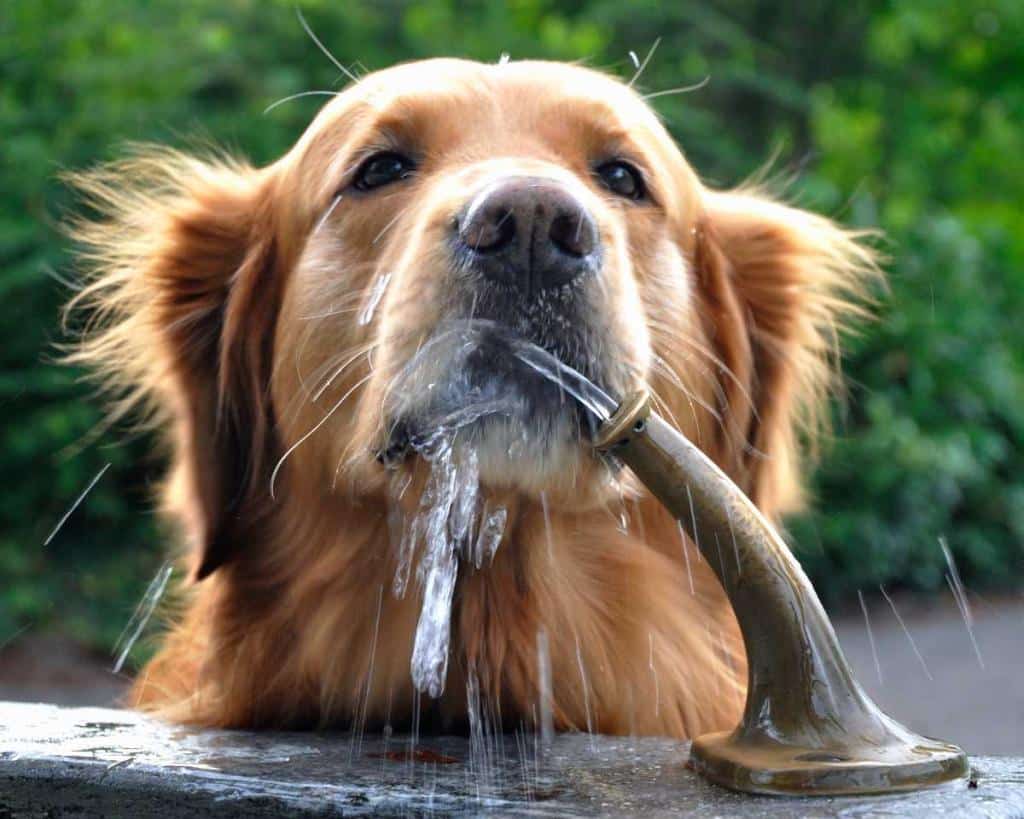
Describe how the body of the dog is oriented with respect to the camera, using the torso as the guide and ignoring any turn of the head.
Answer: toward the camera

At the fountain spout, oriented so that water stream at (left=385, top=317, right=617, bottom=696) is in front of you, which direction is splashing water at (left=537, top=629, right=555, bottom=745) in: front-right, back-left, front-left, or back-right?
front-right
